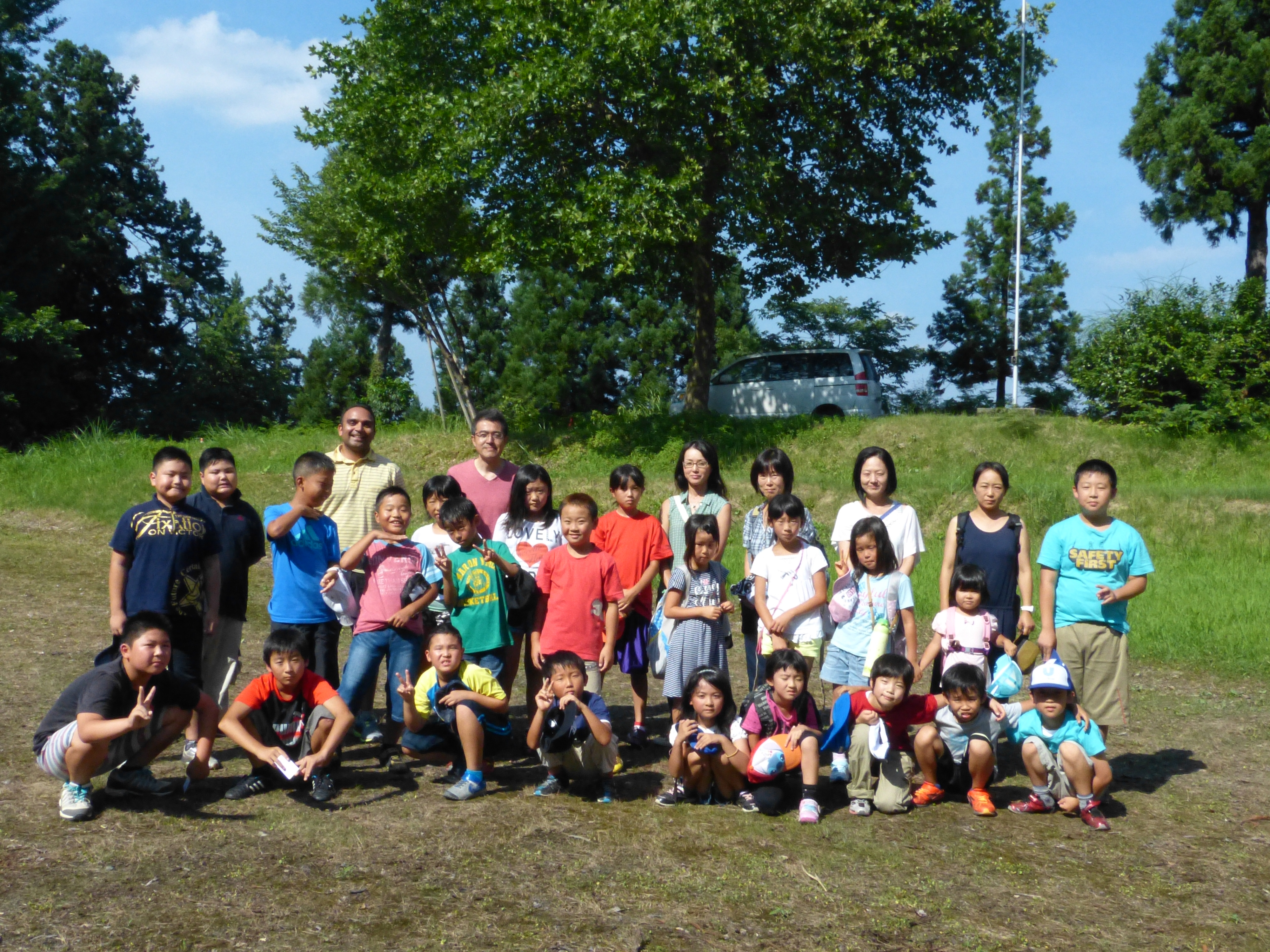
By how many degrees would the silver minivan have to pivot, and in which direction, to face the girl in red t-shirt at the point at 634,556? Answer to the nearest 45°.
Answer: approximately 90° to its left

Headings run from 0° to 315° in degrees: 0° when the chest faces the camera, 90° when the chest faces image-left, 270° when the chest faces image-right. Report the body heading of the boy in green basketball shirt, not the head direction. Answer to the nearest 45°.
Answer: approximately 0°

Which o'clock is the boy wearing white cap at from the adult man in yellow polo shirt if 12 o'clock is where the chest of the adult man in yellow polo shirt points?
The boy wearing white cap is roughly at 10 o'clock from the adult man in yellow polo shirt.

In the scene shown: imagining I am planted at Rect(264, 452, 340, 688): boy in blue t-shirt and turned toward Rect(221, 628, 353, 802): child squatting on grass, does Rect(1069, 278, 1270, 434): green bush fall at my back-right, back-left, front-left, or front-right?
back-left

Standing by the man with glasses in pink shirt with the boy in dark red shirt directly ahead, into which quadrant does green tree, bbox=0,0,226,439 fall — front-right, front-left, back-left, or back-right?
back-left

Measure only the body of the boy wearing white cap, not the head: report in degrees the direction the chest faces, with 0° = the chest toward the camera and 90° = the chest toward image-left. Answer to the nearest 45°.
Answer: approximately 0°

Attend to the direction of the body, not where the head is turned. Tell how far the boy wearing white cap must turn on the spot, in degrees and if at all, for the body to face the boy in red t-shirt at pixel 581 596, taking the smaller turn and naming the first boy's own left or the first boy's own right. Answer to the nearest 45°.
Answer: approximately 90° to the first boy's own right

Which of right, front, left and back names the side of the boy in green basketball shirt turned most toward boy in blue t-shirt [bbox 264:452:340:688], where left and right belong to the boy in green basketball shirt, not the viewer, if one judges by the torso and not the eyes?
right

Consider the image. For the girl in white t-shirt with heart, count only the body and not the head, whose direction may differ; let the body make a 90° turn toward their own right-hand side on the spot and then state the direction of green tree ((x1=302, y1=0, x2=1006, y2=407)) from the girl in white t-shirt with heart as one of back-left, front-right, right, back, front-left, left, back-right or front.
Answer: right
